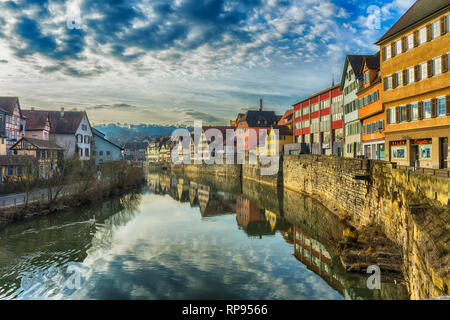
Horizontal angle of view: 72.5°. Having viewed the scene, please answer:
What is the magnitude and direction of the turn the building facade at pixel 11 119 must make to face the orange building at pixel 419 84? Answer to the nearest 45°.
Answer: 0° — it already faces it

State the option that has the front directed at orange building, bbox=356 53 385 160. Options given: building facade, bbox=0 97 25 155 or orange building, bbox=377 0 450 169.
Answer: the building facade

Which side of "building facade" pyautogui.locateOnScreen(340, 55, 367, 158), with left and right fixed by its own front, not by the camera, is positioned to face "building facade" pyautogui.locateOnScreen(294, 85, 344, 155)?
right

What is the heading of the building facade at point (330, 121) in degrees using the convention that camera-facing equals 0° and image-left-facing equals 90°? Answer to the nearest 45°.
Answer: approximately 45°

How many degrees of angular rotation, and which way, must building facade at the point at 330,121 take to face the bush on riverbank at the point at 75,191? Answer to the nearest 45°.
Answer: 0° — it already faces it

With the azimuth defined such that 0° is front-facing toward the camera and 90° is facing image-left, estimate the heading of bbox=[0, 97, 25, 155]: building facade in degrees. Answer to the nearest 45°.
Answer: approximately 315°

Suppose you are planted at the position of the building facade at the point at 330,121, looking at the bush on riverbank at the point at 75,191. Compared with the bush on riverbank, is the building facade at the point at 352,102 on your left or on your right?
left

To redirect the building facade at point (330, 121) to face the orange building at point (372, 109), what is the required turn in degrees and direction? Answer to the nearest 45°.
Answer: approximately 45° to its left

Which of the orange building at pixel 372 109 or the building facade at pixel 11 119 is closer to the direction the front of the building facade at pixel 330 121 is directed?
the building facade

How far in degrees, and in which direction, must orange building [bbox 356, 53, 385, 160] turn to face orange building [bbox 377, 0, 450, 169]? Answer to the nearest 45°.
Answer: approximately 45° to its left
